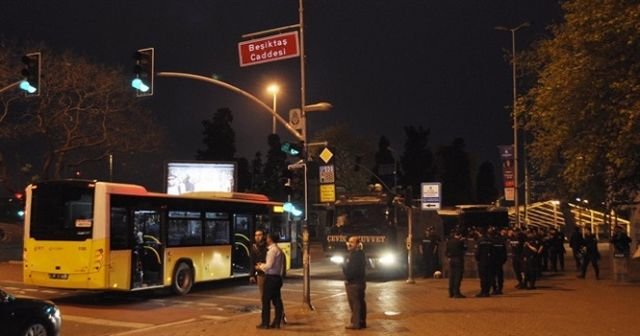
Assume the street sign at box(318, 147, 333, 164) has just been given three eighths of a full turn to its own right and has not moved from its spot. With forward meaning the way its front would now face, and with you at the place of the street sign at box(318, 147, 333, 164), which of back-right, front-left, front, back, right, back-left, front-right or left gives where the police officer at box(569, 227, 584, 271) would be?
right

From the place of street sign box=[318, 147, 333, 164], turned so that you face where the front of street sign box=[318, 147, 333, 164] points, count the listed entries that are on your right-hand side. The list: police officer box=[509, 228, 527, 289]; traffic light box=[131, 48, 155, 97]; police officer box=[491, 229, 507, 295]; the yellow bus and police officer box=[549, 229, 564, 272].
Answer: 2

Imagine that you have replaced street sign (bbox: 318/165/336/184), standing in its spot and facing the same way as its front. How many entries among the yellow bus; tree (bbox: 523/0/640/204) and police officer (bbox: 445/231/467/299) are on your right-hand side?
1

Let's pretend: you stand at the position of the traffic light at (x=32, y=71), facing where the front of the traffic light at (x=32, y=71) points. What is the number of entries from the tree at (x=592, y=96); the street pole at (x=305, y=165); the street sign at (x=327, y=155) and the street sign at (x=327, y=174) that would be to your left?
4

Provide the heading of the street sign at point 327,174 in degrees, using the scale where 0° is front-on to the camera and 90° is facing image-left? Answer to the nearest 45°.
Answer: approximately 0°

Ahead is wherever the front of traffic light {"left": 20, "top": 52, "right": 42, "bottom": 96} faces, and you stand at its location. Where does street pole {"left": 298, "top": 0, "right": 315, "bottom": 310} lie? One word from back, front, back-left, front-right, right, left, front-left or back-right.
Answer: left

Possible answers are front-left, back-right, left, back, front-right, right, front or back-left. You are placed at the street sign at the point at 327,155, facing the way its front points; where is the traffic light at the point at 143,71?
right
